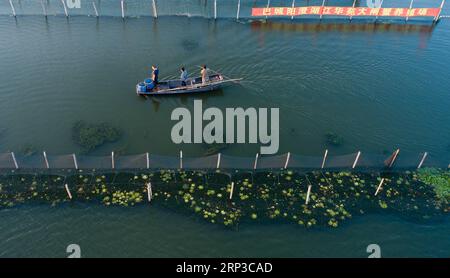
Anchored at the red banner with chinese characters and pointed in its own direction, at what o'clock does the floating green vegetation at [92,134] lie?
The floating green vegetation is roughly at 1 o'clock from the red banner with chinese characters.

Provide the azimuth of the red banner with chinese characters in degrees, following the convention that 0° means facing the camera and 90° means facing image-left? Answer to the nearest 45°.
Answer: approximately 0°

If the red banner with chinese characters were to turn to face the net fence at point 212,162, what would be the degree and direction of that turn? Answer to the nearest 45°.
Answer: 0° — it already faces it

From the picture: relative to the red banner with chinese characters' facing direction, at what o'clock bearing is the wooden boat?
The wooden boat is roughly at 1 o'clock from the red banner with chinese characters.

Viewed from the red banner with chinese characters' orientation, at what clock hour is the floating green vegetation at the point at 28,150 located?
The floating green vegetation is roughly at 1 o'clock from the red banner with chinese characters.

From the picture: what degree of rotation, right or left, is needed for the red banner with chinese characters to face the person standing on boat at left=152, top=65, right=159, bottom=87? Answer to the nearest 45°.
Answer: approximately 45° to its right
